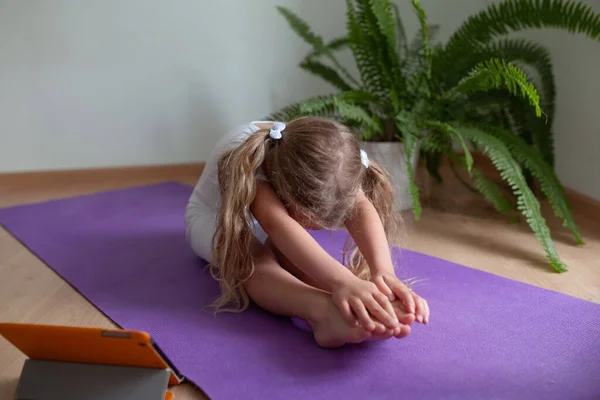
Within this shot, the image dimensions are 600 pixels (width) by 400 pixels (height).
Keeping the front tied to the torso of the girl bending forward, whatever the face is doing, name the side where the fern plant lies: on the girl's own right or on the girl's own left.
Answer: on the girl's own left

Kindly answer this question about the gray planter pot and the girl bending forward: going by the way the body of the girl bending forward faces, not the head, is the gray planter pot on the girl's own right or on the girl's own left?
on the girl's own left

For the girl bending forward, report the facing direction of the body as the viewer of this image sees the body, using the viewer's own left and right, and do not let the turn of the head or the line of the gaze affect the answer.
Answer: facing the viewer and to the right of the viewer
